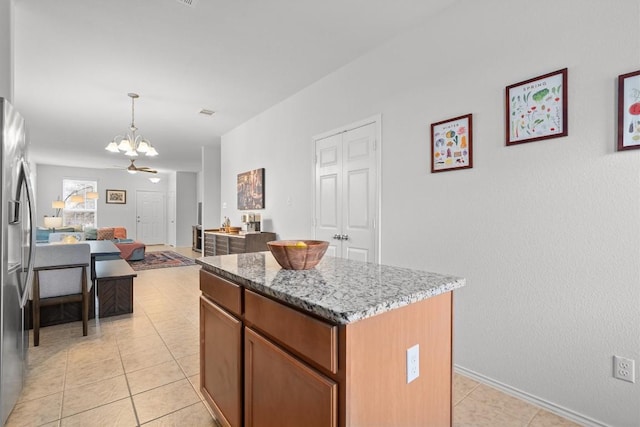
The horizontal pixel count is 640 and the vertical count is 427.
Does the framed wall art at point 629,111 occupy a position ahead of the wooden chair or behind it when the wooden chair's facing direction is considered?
behind

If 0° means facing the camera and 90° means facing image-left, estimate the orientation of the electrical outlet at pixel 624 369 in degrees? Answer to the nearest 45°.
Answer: approximately 45°

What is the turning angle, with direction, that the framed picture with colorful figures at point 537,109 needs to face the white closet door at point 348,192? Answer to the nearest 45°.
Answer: approximately 45° to its right

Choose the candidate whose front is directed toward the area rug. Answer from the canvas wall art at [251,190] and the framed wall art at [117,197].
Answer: the framed wall art at [117,197]

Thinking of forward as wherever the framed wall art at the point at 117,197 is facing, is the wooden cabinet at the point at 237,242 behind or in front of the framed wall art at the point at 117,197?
in front

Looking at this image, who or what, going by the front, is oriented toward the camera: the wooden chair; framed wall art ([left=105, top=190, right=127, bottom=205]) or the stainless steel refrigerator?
the framed wall art

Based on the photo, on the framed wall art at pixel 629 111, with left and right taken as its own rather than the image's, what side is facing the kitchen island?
front

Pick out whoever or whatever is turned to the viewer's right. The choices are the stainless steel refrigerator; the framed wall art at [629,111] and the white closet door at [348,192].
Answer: the stainless steel refrigerator

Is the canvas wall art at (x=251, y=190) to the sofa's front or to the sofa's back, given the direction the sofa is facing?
to the front

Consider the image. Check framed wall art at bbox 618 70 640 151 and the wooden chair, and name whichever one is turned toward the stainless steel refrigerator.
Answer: the framed wall art

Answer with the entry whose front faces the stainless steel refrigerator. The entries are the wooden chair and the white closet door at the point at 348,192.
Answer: the white closet door

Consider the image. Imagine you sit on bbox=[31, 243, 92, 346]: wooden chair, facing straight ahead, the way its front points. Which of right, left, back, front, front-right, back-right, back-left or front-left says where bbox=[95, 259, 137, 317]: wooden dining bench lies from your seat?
front-right

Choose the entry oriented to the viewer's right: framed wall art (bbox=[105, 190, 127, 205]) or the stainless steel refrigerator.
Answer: the stainless steel refrigerator
